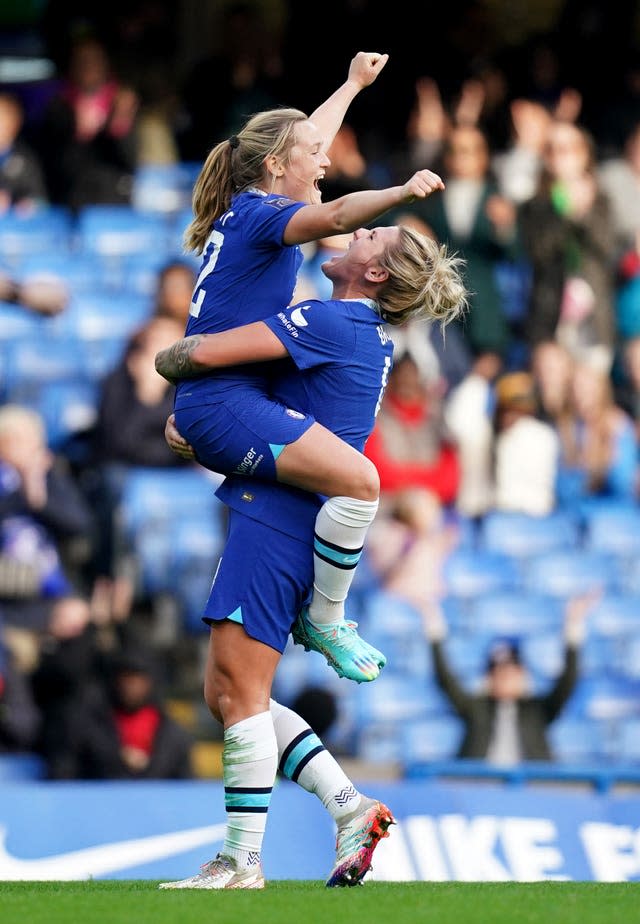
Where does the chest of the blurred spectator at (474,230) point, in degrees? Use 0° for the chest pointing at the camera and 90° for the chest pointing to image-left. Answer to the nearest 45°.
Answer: approximately 0°

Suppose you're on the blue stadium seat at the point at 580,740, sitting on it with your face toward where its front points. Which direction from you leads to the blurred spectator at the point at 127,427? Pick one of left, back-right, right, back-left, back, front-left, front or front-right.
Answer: right

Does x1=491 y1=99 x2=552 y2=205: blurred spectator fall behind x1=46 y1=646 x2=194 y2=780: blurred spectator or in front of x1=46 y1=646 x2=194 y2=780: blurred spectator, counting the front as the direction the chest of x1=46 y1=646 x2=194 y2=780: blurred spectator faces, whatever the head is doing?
behind

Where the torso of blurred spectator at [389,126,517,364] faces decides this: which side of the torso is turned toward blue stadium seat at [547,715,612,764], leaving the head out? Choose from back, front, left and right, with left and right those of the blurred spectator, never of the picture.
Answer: front

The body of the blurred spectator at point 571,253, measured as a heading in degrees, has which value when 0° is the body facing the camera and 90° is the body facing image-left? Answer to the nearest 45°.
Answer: approximately 0°

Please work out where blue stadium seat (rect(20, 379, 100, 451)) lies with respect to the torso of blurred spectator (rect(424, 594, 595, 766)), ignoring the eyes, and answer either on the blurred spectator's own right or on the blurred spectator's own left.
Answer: on the blurred spectator's own right

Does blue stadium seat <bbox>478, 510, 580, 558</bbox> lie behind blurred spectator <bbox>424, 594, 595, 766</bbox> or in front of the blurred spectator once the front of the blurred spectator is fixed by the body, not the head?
behind

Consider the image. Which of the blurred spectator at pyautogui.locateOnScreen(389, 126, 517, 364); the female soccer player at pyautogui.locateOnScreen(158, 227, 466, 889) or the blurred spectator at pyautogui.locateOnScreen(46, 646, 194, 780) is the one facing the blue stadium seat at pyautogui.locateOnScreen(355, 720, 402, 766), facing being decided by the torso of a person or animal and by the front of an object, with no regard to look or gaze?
the blurred spectator at pyautogui.locateOnScreen(389, 126, 517, 364)
